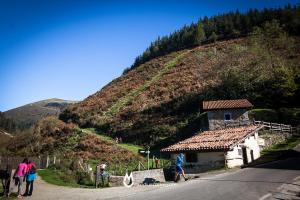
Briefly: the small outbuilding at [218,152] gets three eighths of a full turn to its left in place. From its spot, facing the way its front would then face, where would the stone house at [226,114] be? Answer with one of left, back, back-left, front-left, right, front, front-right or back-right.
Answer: front
